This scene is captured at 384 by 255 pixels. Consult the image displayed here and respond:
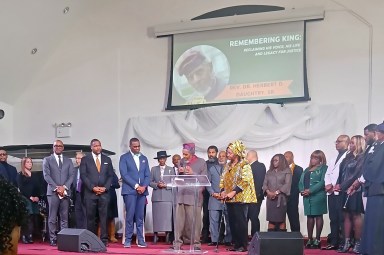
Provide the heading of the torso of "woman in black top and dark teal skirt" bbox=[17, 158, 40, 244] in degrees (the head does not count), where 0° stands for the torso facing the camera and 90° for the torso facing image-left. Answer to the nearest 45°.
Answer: approximately 315°

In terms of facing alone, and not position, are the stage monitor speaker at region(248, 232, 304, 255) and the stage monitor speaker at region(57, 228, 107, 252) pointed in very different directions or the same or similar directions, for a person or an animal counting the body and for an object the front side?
same or similar directions

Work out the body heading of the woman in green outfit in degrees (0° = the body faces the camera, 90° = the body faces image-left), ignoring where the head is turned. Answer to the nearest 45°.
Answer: approximately 45°

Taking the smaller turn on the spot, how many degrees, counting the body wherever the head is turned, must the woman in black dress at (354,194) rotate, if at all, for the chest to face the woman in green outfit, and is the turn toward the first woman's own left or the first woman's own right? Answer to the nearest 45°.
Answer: approximately 90° to the first woman's own right

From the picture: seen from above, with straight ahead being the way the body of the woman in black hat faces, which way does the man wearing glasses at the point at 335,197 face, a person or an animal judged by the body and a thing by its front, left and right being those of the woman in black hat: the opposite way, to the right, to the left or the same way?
to the right

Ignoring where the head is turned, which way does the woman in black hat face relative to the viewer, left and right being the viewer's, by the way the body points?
facing the viewer

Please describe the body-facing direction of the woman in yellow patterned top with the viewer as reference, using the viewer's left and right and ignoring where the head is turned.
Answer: facing the viewer and to the left of the viewer

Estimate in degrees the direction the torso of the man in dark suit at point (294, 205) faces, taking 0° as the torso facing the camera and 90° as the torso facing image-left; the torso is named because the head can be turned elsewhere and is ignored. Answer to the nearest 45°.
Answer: approximately 45°

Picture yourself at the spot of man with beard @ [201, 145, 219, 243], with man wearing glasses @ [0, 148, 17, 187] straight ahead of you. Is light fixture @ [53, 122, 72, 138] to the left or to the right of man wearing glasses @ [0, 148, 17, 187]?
right

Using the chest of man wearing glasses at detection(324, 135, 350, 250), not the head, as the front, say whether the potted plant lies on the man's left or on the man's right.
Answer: on the man's left

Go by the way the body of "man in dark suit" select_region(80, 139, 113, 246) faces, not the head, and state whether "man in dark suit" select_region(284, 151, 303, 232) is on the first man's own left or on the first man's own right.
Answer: on the first man's own left
